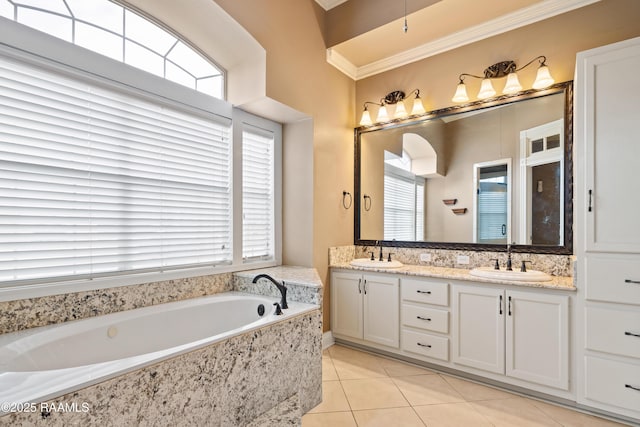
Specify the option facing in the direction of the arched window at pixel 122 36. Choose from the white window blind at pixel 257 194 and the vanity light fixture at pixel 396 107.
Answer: the vanity light fixture

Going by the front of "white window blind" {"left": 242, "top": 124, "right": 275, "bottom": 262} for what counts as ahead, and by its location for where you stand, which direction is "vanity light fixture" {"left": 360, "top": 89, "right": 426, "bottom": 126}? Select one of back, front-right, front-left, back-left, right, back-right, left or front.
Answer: front-left

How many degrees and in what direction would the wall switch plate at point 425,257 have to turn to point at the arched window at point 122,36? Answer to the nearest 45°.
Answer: approximately 45° to its right

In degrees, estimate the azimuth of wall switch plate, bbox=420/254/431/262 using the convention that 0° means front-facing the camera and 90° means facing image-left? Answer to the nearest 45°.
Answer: approximately 0°

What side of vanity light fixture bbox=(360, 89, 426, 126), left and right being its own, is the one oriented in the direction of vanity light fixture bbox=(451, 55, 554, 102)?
left

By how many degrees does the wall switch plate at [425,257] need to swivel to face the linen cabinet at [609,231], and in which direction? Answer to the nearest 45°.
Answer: approximately 45° to its left

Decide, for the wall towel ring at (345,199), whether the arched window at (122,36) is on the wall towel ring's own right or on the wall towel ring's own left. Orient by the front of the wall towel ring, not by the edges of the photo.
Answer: on the wall towel ring's own right

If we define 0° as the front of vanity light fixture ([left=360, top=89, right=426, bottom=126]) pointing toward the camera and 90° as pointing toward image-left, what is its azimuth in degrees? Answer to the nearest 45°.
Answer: approximately 45°

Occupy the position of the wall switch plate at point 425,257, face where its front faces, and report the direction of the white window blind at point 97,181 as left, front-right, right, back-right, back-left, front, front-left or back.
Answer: front-right

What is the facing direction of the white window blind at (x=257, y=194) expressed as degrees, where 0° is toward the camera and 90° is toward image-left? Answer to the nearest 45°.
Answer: approximately 315°

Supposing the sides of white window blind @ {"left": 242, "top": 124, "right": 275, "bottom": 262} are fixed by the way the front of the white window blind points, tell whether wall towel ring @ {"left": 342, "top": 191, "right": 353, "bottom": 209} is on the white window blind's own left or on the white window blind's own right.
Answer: on the white window blind's own left

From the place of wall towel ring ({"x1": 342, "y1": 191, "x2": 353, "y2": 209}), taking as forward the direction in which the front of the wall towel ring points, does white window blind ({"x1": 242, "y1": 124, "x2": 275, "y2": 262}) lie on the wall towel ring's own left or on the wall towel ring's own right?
on the wall towel ring's own right

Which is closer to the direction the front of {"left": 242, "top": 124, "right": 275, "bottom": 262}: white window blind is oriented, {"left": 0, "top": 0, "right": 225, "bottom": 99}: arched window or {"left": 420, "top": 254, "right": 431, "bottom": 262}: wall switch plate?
the wall switch plate

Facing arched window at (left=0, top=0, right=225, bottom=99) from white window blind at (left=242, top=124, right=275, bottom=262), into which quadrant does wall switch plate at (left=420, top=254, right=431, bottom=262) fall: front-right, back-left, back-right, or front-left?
back-left
